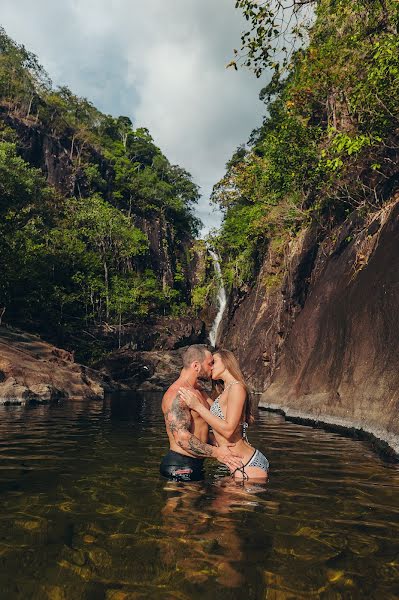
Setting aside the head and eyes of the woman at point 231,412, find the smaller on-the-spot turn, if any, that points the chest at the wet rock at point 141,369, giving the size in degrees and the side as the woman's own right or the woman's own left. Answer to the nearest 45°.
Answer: approximately 90° to the woman's own right

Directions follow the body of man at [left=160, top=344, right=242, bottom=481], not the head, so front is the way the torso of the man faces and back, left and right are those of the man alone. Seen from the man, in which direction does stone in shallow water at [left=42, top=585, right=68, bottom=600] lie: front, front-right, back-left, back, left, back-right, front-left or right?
right

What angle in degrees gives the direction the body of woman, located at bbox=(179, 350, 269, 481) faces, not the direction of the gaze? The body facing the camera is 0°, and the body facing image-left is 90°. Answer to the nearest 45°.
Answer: approximately 90°

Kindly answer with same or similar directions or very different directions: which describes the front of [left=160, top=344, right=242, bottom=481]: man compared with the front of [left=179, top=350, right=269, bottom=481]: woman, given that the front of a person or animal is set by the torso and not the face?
very different directions

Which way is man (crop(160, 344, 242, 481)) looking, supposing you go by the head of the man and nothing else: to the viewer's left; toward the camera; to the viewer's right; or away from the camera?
to the viewer's right

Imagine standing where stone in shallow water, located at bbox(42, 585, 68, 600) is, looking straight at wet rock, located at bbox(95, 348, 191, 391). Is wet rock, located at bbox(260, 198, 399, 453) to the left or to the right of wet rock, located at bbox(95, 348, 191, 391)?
right

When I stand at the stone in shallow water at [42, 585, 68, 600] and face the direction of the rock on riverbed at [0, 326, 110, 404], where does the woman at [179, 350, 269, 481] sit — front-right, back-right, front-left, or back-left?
front-right

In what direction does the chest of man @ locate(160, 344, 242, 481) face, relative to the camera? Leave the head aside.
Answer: to the viewer's right

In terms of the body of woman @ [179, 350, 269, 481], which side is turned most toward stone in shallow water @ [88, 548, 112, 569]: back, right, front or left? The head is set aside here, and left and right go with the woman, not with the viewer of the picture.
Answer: left

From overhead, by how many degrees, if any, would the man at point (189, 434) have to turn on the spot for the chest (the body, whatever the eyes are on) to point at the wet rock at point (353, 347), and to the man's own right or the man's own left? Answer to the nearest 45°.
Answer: approximately 45° to the man's own left

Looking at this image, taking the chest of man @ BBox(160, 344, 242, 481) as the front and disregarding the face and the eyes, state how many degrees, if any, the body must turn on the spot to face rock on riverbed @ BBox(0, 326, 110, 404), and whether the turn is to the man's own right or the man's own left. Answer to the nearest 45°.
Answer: approximately 135° to the man's own left

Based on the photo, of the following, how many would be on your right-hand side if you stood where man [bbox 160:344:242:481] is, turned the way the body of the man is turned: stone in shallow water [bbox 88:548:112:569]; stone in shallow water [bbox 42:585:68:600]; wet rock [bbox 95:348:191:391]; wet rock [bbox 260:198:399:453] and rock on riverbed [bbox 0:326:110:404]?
2

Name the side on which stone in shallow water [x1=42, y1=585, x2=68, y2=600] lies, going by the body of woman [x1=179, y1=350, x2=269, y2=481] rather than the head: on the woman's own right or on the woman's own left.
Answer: on the woman's own left

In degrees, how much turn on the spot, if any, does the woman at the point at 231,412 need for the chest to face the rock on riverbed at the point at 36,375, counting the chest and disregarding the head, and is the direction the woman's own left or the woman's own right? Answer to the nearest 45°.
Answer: approximately 45° to the woman's own right

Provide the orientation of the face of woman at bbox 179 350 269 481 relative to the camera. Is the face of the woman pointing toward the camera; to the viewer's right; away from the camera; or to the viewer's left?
to the viewer's left

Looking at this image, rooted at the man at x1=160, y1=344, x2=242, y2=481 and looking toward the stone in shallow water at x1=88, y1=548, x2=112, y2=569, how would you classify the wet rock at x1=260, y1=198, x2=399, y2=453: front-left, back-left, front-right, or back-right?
back-left

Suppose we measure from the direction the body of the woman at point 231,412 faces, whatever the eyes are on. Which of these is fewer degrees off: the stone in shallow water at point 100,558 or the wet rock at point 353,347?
the stone in shallow water

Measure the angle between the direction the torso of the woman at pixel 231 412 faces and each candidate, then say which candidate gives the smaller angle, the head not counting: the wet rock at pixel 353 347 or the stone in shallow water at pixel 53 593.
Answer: the stone in shallow water
